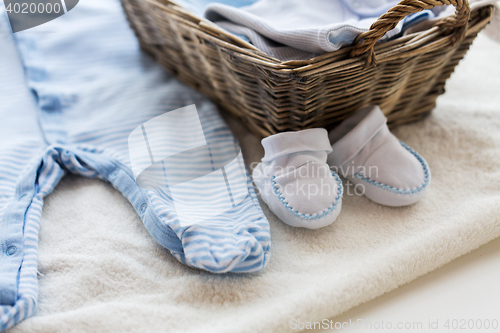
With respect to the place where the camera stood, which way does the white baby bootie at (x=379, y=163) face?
facing the viewer and to the right of the viewer

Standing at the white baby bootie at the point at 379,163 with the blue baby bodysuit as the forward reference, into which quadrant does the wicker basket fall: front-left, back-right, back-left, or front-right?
front-right

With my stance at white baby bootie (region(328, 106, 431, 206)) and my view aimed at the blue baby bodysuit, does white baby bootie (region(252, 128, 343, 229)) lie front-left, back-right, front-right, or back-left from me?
front-left
